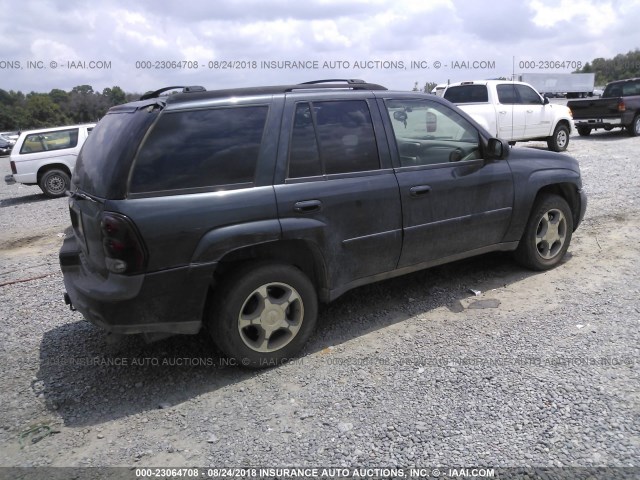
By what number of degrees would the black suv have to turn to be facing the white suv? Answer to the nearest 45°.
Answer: approximately 90° to its left

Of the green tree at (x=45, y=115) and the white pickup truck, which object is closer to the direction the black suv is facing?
the white pickup truck

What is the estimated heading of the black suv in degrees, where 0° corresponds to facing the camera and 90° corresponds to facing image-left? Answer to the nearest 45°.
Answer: approximately 225°

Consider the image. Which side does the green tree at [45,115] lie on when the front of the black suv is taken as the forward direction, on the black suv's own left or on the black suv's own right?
on the black suv's own left

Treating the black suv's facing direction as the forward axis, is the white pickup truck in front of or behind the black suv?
in front

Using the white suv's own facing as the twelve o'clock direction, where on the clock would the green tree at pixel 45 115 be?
The green tree is roughly at 9 o'clock from the white suv.

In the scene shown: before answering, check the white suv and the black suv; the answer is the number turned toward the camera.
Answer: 0

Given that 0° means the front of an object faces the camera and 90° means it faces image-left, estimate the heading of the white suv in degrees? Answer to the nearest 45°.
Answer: approximately 270°

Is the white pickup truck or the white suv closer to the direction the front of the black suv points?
the white pickup truck

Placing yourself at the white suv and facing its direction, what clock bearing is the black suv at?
The black suv is roughly at 3 o'clock from the white suv.

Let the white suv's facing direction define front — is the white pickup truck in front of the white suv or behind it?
in front

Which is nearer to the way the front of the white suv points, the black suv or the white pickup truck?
the white pickup truck
